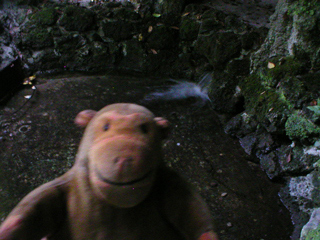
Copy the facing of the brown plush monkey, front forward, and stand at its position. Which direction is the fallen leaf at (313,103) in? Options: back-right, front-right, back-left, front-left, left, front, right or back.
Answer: back-left

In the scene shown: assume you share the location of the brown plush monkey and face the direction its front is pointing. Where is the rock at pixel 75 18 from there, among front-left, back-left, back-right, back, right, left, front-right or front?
back

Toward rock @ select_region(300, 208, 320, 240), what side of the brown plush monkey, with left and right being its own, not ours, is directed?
left

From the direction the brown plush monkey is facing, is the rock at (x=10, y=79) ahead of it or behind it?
behind

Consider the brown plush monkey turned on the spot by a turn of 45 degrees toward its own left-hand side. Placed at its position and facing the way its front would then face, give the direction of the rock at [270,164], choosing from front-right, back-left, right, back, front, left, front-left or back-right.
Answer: left

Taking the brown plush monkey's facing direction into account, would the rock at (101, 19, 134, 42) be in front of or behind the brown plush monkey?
behind

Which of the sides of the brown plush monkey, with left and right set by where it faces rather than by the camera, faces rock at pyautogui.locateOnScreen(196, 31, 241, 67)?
back

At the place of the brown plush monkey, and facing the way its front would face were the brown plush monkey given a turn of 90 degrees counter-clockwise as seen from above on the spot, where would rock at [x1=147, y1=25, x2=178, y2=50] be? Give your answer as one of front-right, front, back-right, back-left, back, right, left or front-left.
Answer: left

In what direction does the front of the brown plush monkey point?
toward the camera

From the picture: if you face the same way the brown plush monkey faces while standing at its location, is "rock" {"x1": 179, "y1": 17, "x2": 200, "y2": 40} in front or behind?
behind

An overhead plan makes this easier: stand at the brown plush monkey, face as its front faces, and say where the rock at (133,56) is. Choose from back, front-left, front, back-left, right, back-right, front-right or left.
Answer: back

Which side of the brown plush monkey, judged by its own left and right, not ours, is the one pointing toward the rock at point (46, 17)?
back
